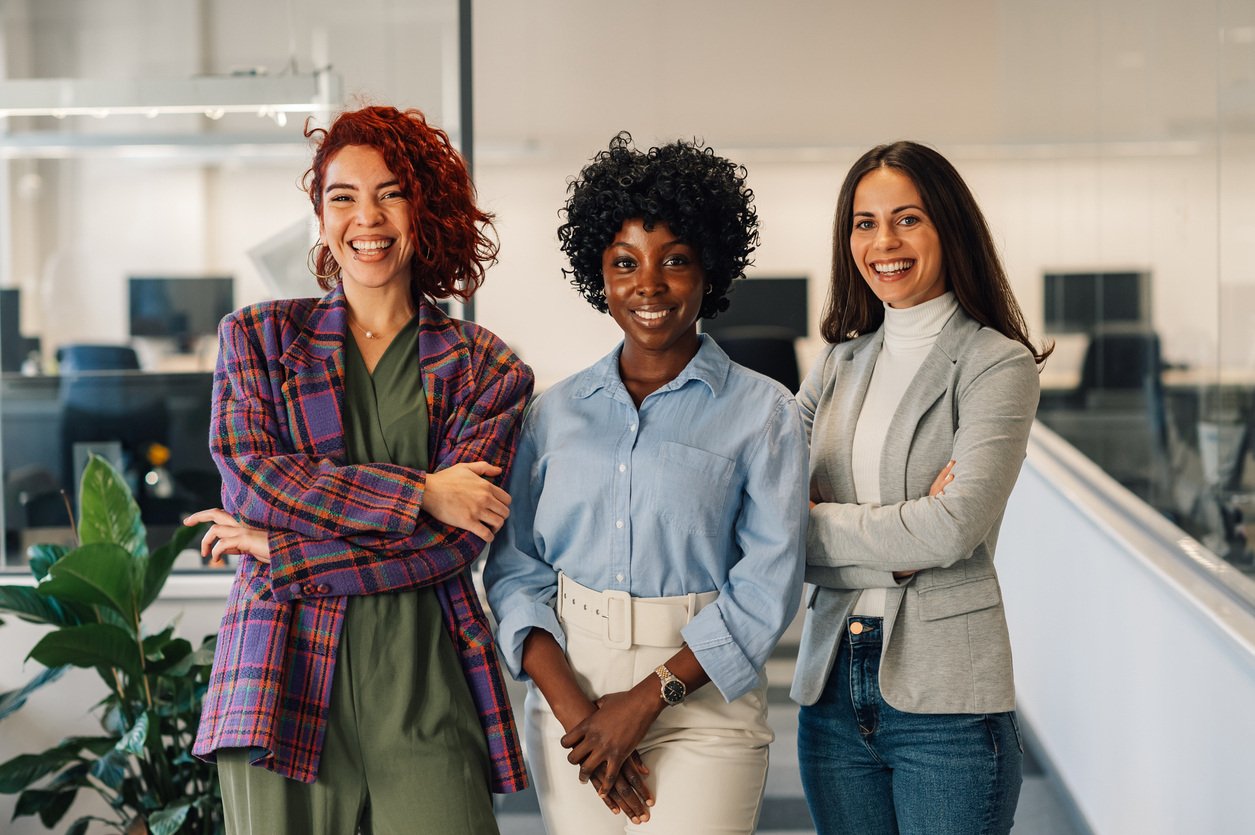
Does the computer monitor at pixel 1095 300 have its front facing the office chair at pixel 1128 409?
yes

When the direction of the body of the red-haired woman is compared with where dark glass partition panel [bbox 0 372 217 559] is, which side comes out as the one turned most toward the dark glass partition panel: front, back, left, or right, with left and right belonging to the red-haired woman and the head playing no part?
back

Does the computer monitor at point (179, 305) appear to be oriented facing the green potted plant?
yes

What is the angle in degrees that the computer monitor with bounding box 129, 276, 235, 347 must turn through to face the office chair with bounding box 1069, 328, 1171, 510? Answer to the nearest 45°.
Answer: approximately 90° to its left

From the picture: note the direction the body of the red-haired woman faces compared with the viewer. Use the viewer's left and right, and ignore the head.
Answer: facing the viewer

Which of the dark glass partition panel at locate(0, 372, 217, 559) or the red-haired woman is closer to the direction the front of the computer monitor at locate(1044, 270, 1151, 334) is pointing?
the red-haired woman

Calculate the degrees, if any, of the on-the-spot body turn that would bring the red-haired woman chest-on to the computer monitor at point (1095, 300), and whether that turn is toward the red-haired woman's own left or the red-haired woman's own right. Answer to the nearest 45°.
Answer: approximately 135° to the red-haired woman's own left

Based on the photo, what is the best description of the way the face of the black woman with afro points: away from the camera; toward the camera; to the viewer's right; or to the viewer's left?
toward the camera

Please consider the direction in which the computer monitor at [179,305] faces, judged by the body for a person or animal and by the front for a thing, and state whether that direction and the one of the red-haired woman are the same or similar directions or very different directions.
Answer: same or similar directions

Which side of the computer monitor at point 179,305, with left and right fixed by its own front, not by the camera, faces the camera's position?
front

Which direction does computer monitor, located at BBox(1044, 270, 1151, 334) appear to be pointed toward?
toward the camera

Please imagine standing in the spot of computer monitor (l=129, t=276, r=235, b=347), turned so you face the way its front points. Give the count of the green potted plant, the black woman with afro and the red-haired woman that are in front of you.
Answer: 3

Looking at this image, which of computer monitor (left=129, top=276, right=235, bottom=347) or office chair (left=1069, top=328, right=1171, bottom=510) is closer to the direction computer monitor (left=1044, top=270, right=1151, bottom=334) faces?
the office chair

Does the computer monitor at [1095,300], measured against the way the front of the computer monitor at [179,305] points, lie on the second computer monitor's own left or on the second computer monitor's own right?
on the second computer monitor's own left

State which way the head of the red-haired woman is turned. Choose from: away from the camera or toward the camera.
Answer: toward the camera
